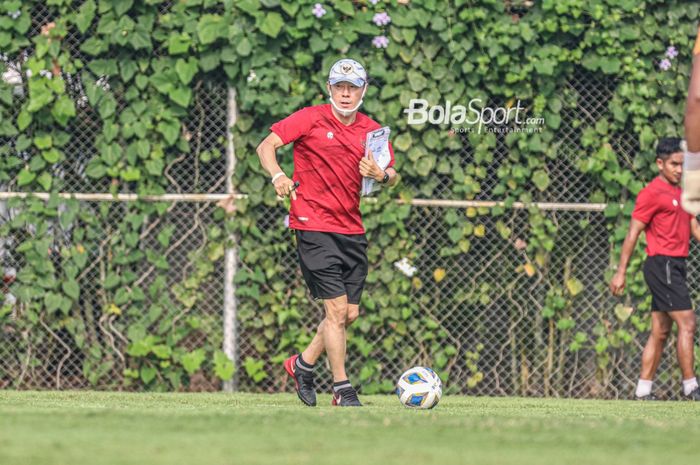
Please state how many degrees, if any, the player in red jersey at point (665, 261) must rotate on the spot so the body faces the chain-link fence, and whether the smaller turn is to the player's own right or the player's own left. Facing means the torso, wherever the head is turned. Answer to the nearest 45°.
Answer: approximately 135° to the player's own right

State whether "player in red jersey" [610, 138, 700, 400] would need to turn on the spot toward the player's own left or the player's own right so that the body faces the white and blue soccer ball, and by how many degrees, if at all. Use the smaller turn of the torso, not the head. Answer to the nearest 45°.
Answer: approximately 90° to the player's own right

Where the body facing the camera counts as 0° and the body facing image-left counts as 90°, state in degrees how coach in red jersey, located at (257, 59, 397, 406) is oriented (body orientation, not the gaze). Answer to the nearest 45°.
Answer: approximately 315°

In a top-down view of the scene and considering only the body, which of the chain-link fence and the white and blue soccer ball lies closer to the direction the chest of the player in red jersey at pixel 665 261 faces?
the white and blue soccer ball

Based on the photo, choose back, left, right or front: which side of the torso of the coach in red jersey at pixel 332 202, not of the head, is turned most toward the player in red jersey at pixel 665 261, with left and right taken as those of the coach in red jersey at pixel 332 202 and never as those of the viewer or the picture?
left

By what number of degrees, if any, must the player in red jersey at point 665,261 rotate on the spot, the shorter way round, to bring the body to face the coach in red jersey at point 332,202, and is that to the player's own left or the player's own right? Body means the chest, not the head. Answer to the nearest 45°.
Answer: approximately 90° to the player's own right

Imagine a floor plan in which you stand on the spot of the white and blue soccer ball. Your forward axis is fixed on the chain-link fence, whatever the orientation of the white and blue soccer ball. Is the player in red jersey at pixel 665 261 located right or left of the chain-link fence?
right
